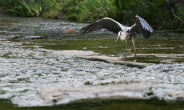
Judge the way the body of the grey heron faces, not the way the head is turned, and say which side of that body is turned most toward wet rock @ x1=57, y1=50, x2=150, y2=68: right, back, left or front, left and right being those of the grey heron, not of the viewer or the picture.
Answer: front

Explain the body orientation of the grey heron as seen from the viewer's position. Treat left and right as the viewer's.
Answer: facing the viewer and to the left of the viewer

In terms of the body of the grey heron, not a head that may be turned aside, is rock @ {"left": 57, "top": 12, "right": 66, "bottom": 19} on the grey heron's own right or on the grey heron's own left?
on the grey heron's own right
